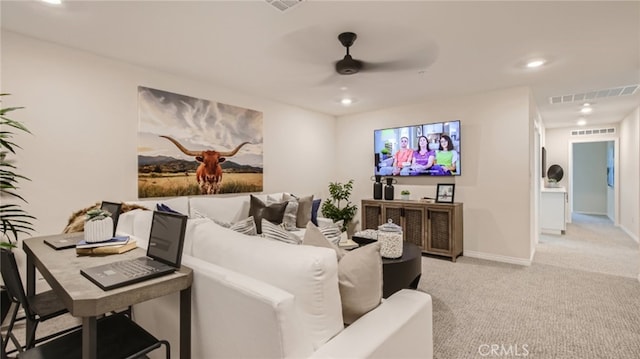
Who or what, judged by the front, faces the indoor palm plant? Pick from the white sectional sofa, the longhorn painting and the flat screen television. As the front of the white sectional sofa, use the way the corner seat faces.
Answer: the flat screen television

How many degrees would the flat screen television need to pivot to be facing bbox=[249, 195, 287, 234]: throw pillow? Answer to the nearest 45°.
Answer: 0° — it already faces it

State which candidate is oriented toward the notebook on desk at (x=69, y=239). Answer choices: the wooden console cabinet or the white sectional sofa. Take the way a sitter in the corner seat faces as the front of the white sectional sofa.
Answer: the wooden console cabinet

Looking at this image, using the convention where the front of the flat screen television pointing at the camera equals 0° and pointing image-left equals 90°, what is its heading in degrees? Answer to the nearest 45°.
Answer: approximately 45°

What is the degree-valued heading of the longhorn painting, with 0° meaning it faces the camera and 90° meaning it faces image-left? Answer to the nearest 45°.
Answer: approximately 315°

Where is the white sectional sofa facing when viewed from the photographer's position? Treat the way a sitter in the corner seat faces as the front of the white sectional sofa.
facing away from the viewer and to the right of the viewer

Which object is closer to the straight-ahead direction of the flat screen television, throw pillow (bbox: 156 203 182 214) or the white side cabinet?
the throw pillow

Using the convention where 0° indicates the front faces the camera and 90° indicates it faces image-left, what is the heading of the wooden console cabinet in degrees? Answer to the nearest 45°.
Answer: approximately 45°
